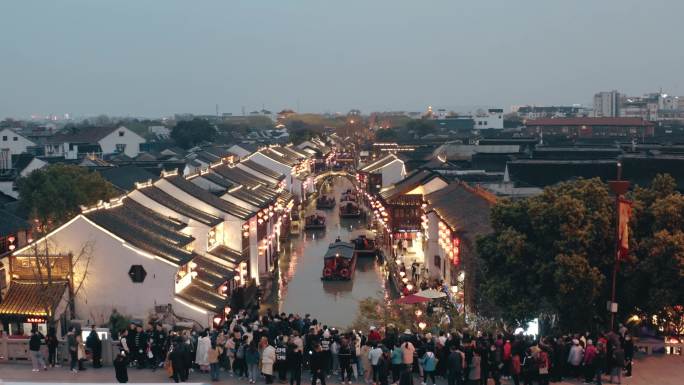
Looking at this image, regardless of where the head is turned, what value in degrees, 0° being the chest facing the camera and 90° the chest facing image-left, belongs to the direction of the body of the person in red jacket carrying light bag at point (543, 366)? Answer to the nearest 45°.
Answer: approximately 180°

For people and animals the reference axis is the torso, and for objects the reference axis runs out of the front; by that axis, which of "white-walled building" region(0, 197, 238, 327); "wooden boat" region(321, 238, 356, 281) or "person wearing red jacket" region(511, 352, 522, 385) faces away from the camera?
the person wearing red jacket

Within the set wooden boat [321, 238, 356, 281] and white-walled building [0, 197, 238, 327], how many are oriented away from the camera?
0

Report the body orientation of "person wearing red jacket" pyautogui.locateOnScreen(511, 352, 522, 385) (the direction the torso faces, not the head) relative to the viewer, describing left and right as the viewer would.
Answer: facing away from the viewer

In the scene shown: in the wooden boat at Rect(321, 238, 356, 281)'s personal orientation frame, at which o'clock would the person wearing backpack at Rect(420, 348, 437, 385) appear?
The person wearing backpack is roughly at 12 o'clock from the wooden boat.

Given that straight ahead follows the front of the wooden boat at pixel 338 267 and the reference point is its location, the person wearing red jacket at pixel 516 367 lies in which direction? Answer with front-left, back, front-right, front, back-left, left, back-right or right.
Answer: front

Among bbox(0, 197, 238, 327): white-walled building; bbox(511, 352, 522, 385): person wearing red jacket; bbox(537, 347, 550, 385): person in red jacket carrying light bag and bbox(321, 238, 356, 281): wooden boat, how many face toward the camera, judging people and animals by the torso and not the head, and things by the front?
1

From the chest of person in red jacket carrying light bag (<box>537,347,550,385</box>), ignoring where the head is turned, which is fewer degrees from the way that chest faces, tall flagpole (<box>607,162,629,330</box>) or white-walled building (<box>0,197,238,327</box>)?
the tall flagpole

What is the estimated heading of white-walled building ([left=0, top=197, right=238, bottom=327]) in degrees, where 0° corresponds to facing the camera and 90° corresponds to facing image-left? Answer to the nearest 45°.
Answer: approximately 270°

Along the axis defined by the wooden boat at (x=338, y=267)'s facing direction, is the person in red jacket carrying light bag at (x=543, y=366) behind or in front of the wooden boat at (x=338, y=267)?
in front

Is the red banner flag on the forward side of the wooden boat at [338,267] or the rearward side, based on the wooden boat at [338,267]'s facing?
on the forward side

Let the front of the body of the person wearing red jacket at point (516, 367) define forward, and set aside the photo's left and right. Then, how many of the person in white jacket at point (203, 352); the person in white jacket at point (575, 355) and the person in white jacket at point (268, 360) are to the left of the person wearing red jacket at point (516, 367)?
2

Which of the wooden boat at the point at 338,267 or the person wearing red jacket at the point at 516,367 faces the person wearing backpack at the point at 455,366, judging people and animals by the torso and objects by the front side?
the wooden boat

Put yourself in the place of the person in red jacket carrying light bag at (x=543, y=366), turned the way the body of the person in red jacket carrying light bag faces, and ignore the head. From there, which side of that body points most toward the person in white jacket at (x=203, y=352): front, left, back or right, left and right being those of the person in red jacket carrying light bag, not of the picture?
left

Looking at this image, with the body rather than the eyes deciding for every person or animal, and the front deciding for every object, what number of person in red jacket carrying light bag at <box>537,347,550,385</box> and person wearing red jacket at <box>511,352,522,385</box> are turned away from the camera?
2
